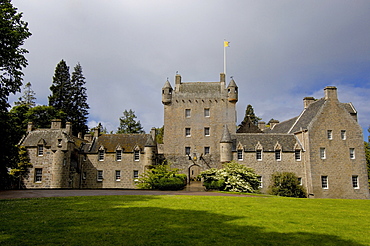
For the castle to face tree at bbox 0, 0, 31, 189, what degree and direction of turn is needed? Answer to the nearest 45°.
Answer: approximately 45° to its right

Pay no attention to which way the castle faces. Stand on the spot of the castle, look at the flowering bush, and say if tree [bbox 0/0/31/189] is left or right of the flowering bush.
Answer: right

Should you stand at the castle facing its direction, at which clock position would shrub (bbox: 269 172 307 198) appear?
The shrub is roughly at 10 o'clock from the castle.

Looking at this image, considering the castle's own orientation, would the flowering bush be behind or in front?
in front

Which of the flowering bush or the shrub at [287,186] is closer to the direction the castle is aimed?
the flowering bush

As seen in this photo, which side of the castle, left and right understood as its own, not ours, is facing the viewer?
front
